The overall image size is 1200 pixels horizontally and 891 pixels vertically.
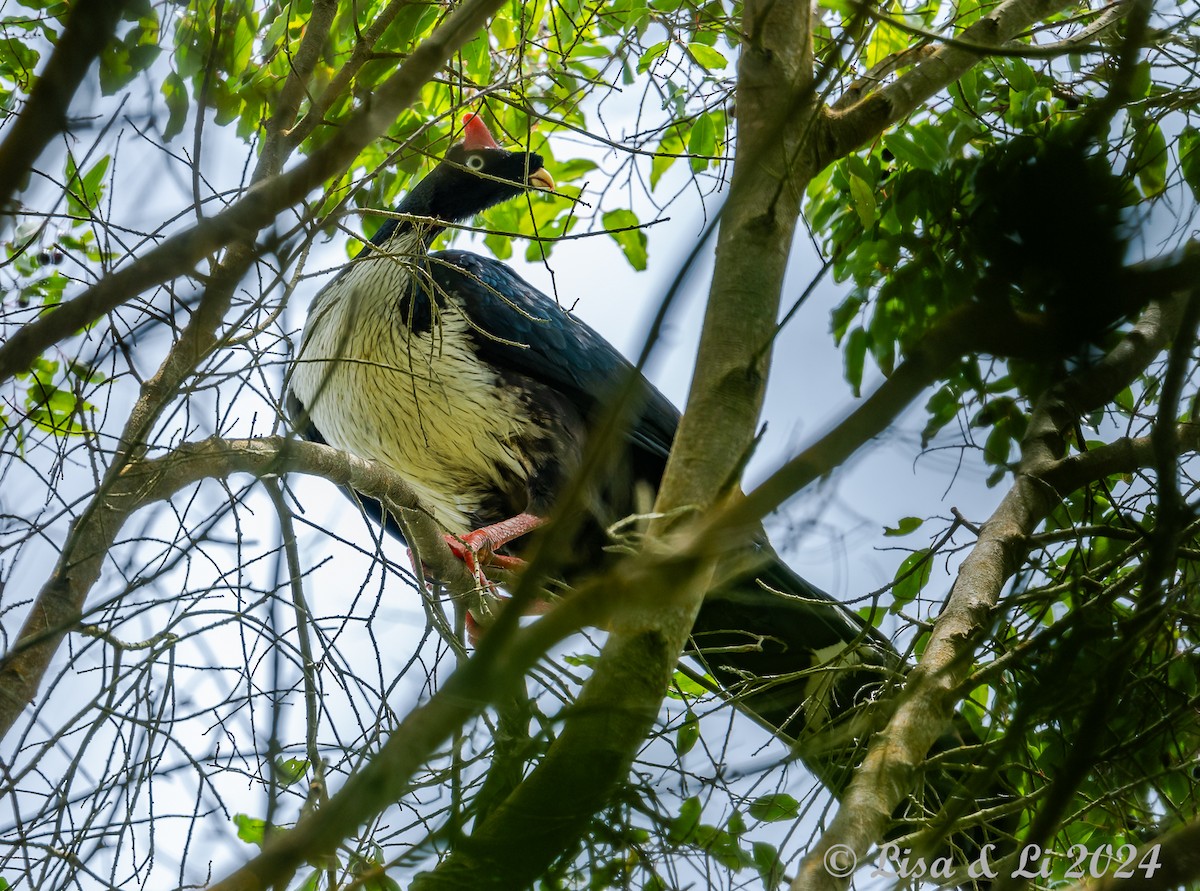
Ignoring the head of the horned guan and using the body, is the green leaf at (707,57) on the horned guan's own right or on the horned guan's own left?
on the horned guan's own left

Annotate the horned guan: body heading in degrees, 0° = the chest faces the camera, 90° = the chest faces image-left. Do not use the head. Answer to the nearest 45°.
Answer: approximately 45°

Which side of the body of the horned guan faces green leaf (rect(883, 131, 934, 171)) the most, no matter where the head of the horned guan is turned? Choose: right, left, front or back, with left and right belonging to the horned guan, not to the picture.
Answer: back
